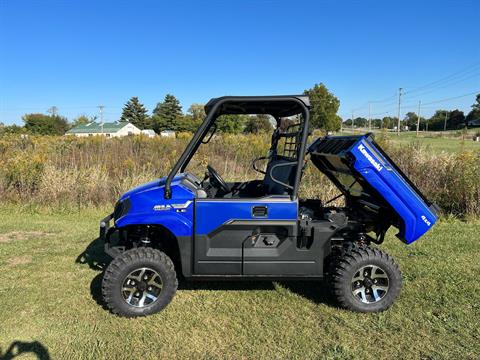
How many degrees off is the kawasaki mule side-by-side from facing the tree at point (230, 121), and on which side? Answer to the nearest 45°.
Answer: approximately 90° to its right

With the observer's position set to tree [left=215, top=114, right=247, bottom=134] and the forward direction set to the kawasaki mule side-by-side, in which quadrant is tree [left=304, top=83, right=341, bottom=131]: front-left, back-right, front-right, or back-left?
back-left

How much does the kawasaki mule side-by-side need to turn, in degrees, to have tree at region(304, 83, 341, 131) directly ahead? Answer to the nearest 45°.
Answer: approximately 90° to its right

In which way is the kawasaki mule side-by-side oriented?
to the viewer's left
